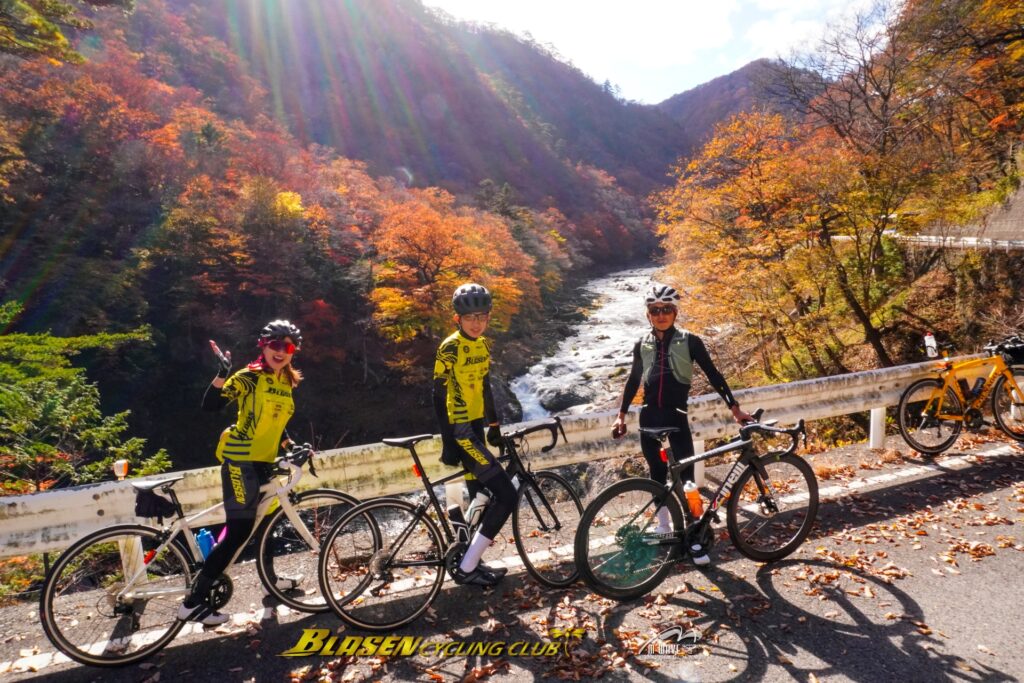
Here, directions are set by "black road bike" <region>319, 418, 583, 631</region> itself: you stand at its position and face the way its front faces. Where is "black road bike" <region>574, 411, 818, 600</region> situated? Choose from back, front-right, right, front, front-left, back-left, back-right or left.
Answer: front

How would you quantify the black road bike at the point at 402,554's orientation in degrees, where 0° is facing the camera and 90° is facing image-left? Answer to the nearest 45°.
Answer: approximately 270°

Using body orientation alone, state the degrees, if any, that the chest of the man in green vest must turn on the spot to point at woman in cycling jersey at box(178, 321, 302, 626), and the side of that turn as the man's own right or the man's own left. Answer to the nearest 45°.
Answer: approximately 45° to the man's own right

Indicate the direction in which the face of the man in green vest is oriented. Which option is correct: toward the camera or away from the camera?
toward the camera

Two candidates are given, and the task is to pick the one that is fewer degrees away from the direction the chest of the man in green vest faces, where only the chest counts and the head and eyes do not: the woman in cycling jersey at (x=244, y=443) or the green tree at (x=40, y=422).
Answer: the woman in cycling jersey

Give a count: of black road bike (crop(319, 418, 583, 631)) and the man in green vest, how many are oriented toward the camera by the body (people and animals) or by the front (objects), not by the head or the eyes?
1

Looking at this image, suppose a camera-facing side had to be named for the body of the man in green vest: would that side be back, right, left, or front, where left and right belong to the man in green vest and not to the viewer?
front

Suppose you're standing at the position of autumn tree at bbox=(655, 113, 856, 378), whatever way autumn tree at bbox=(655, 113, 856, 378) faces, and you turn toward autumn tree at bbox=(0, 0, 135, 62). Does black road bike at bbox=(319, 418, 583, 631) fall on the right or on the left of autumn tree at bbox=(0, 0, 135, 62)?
left
